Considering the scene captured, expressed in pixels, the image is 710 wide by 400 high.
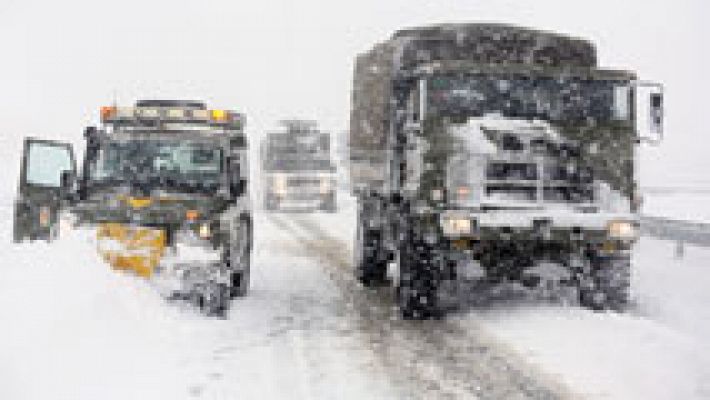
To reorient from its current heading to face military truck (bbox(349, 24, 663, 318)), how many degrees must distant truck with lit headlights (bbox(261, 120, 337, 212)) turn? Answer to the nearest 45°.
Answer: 0° — it already faces it

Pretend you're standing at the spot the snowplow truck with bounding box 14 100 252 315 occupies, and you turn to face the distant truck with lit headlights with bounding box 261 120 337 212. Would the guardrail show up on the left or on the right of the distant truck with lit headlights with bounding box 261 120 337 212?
right

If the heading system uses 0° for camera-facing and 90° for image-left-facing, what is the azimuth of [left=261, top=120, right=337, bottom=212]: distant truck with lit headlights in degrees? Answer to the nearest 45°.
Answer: approximately 0°

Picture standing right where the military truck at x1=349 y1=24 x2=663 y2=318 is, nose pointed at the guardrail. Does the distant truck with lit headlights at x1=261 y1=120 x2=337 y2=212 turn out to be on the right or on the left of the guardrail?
left

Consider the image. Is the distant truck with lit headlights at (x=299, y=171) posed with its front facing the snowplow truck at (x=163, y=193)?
yes
